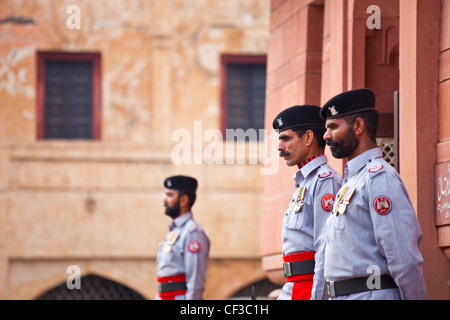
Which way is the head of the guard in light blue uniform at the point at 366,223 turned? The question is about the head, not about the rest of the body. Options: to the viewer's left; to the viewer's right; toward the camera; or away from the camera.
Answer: to the viewer's left

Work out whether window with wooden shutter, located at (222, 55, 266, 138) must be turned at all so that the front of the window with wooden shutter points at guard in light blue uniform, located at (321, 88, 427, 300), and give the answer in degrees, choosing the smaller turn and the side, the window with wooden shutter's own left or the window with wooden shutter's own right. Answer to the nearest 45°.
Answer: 0° — it already faces them

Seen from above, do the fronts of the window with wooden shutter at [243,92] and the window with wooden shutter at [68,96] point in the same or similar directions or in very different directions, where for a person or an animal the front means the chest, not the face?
same or similar directions

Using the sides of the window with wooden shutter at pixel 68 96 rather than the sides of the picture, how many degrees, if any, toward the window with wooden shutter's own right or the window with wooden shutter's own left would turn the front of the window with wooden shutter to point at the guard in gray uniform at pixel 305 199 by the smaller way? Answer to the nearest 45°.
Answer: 0° — it already faces them

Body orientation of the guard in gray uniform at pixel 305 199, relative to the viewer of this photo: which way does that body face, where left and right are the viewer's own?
facing the viewer and to the left of the viewer

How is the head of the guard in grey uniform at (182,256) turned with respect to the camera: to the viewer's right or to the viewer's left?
to the viewer's left

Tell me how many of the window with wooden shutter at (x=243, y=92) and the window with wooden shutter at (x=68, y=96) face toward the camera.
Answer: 2

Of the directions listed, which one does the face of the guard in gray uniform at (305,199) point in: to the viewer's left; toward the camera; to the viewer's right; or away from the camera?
to the viewer's left

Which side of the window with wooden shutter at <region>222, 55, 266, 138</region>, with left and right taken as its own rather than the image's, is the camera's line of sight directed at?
front
